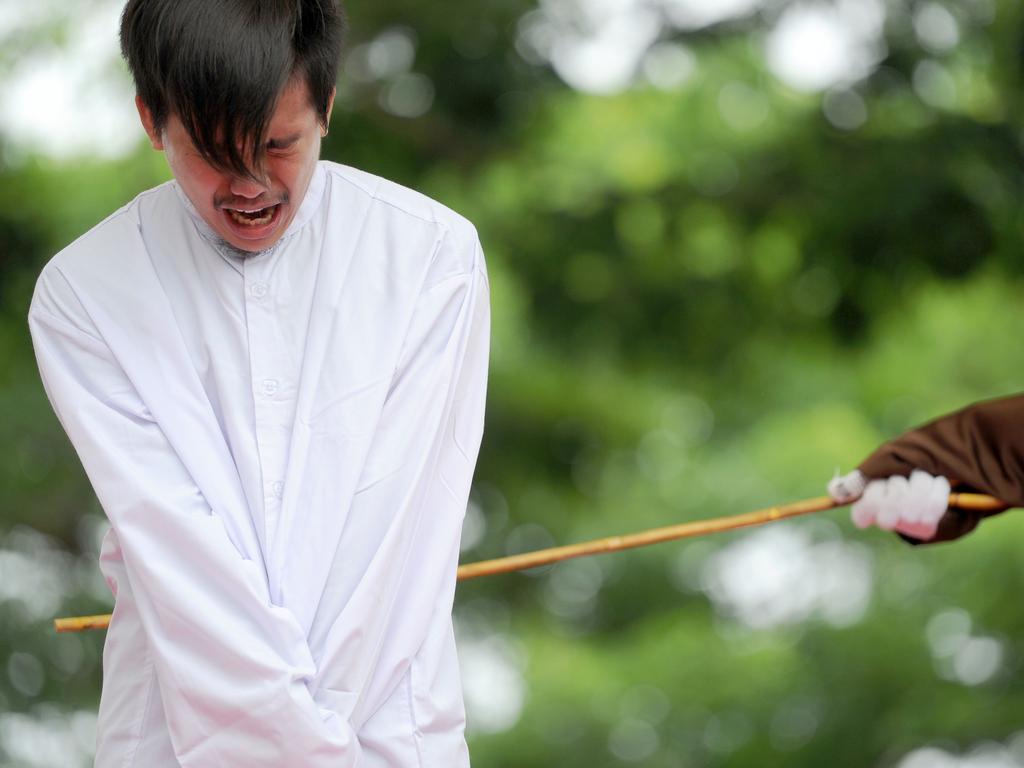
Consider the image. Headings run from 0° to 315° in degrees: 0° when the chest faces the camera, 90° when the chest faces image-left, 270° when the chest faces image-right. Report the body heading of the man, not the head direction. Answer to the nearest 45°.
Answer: approximately 0°

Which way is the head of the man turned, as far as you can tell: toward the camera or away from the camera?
toward the camera
